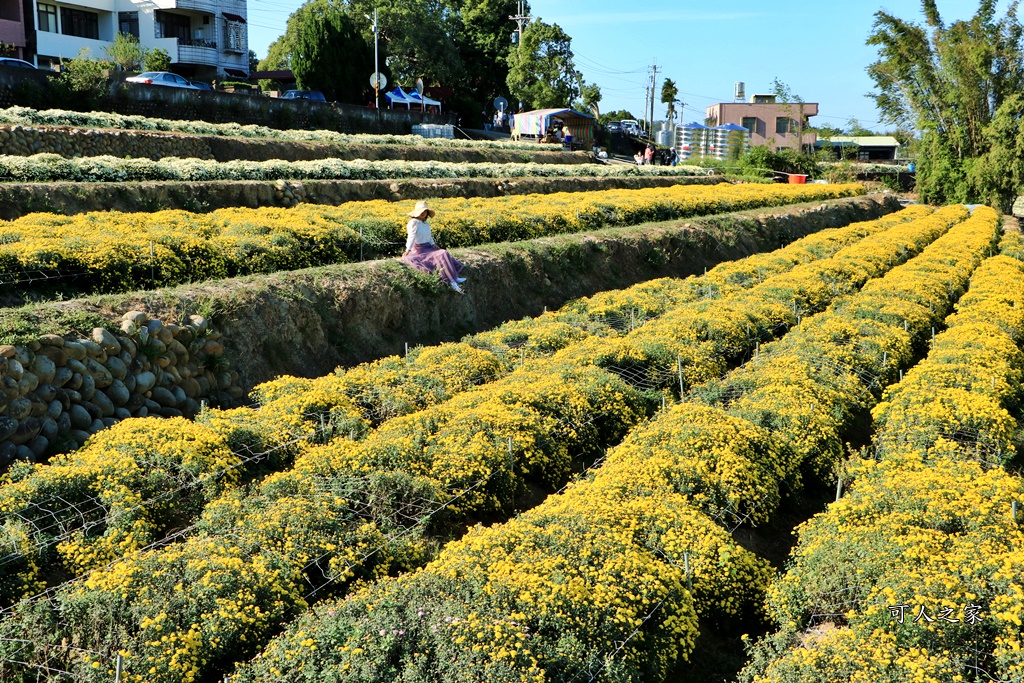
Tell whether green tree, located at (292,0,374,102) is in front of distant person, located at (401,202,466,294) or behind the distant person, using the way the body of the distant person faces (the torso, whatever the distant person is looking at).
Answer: behind

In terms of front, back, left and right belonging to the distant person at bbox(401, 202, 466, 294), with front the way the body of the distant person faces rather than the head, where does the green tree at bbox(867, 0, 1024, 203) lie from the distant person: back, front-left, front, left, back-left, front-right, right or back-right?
left

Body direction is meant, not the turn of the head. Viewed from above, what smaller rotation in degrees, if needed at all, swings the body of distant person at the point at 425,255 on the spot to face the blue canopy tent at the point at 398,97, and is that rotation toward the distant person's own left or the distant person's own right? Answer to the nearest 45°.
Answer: approximately 135° to the distant person's own left

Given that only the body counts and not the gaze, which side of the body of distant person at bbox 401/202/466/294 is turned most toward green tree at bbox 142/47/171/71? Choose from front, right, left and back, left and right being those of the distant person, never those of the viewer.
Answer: back

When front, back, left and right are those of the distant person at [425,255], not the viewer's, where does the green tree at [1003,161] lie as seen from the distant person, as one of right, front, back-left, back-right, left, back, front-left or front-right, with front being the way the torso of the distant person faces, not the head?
left

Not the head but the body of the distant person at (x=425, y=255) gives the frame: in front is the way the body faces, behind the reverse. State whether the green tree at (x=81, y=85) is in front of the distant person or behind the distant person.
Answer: behind

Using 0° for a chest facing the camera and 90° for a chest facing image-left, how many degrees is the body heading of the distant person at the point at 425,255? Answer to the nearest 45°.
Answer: approximately 315°

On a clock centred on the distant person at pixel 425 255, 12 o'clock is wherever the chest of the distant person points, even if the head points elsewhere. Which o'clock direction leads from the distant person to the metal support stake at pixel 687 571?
The metal support stake is roughly at 1 o'clock from the distant person.

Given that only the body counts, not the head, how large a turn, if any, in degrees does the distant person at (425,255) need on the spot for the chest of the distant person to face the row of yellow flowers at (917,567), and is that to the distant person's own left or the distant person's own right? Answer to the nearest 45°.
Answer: approximately 45° to the distant person's own right

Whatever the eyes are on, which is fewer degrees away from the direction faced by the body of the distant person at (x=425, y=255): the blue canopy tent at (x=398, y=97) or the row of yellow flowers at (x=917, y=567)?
the row of yellow flowers

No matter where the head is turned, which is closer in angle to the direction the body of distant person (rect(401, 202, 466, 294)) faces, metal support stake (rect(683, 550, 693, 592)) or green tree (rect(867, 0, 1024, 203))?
the metal support stake

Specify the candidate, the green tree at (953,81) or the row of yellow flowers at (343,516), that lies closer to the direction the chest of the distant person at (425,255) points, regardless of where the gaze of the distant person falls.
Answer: the row of yellow flowers
